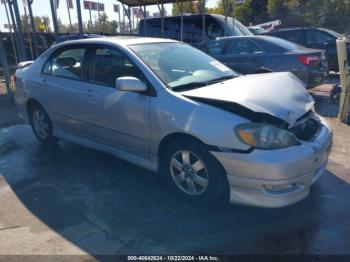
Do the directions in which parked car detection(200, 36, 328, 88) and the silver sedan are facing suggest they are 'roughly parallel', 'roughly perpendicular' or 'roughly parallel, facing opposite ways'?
roughly parallel, facing opposite ways

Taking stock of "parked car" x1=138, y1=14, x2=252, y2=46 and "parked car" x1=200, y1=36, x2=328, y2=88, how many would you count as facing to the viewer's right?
1

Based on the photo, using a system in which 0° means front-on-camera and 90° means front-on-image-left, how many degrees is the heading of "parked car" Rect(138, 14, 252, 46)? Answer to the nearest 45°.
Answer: approximately 270°

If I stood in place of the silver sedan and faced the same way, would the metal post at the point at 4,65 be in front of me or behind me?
behind

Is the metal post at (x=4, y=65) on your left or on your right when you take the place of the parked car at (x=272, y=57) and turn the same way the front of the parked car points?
on your left

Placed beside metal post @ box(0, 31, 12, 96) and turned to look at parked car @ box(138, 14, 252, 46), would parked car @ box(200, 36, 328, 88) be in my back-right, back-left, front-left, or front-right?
front-right

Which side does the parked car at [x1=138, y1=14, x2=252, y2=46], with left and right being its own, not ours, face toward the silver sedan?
right

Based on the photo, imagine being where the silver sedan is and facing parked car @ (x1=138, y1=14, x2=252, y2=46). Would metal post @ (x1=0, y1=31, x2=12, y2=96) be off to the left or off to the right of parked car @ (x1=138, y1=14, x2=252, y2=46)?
left

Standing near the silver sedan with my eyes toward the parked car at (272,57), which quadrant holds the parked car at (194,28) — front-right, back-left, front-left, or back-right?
front-left

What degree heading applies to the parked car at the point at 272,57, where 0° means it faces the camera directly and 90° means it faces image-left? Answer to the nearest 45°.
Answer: approximately 135°

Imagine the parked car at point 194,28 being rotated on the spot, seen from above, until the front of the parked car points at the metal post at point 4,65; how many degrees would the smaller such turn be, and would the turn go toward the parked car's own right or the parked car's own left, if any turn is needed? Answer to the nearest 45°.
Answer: approximately 135° to the parked car's own right
